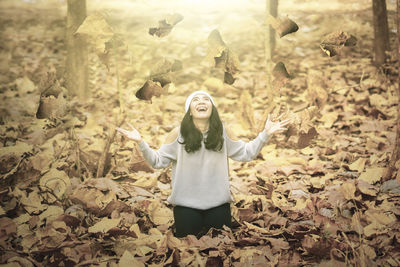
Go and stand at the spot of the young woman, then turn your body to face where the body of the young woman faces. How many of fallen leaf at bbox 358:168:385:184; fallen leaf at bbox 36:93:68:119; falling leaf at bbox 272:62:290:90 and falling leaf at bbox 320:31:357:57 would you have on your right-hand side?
1

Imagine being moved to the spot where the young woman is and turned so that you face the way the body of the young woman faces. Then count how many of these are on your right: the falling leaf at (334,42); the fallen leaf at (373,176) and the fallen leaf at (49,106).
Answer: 1

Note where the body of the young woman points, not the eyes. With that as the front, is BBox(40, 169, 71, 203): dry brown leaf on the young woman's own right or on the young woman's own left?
on the young woman's own right

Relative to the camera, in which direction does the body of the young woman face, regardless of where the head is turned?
toward the camera

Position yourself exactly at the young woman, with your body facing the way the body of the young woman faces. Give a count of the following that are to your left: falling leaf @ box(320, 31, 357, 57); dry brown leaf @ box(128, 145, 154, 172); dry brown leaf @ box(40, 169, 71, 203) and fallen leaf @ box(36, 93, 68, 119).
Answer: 1

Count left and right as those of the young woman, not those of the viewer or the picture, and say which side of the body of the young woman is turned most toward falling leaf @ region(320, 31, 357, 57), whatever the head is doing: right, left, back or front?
left

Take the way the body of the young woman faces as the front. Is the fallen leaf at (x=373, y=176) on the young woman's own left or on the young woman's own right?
on the young woman's own left
